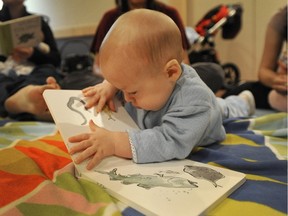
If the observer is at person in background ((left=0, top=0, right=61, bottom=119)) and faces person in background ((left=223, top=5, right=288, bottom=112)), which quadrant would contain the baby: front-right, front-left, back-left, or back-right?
front-right

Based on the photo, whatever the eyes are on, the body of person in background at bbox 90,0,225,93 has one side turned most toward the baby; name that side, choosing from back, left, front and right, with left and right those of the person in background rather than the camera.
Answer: front

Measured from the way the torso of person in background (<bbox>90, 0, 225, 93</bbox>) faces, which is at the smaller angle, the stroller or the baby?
the baby

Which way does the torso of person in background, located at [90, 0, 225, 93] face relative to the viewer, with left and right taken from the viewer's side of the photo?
facing the viewer
